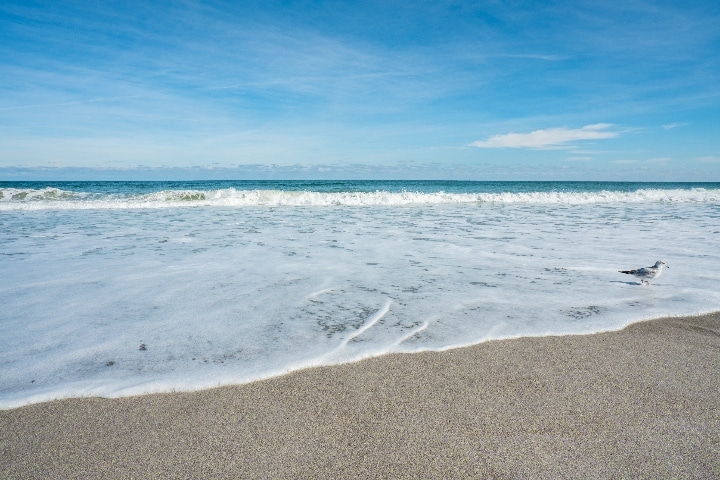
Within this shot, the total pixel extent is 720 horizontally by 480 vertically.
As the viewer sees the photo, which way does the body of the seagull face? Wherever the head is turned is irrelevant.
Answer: to the viewer's right

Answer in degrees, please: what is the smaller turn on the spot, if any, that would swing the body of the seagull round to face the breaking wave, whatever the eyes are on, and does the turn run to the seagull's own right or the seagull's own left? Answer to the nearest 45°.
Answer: approximately 135° to the seagull's own left
